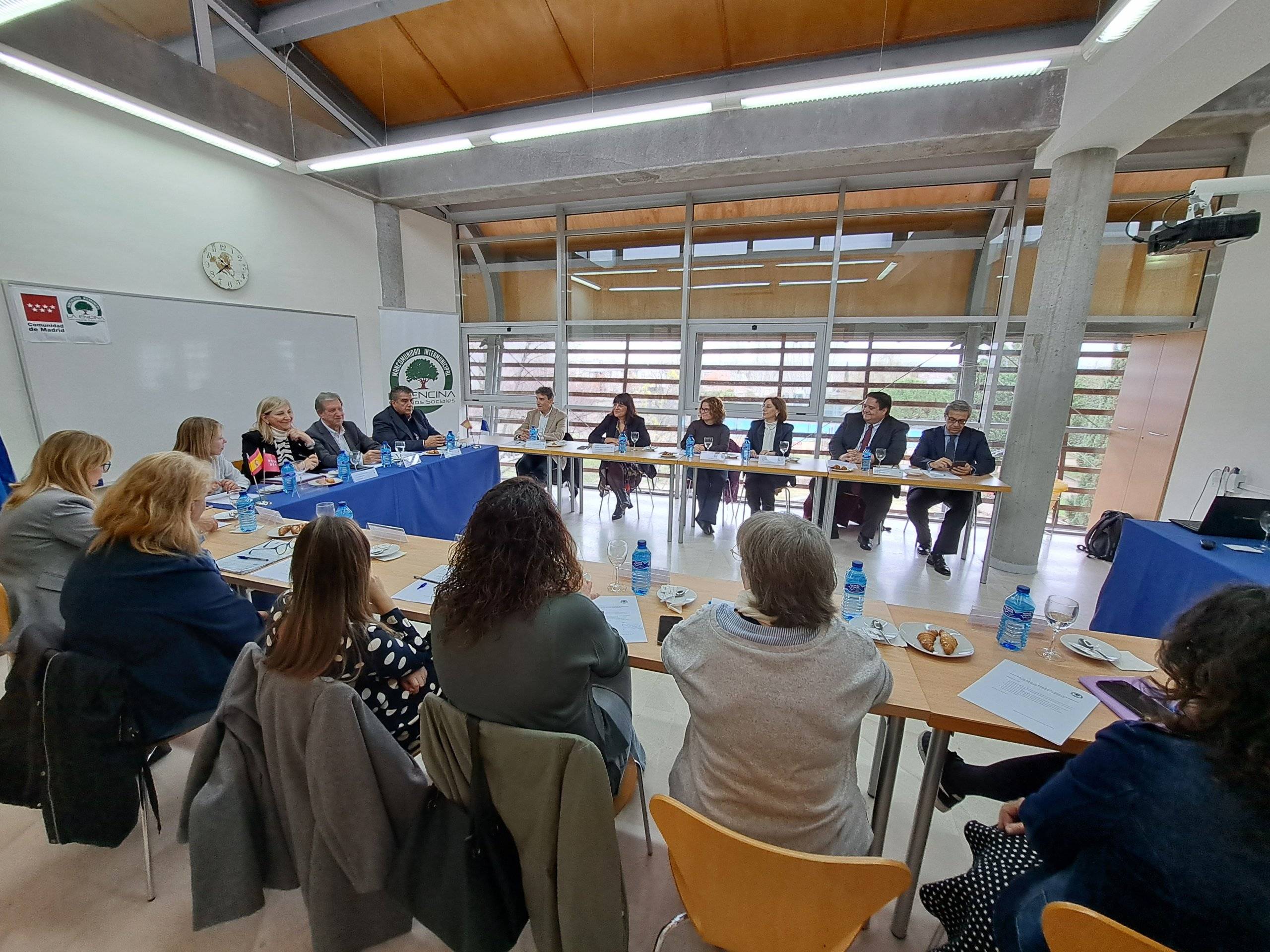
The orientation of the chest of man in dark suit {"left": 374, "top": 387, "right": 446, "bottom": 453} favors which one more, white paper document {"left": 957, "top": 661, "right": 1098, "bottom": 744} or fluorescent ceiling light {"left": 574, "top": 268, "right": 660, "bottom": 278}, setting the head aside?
the white paper document

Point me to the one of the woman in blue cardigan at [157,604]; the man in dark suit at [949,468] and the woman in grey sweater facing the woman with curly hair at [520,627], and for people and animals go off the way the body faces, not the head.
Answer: the man in dark suit

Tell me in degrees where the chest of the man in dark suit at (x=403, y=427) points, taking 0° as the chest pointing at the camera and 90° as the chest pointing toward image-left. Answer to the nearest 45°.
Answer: approximately 315°

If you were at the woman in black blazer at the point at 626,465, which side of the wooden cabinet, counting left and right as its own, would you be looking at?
front

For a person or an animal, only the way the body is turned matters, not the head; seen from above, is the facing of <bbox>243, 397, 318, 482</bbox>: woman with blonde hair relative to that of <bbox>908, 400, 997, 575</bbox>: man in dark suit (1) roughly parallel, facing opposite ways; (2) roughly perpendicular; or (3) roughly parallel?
roughly perpendicular

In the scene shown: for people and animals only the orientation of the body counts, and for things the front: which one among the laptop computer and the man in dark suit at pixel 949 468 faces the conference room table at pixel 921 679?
the man in dark suit

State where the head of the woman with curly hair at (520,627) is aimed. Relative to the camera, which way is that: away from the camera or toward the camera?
away from the camera

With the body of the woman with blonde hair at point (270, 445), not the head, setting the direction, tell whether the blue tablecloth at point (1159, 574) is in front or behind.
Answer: in front

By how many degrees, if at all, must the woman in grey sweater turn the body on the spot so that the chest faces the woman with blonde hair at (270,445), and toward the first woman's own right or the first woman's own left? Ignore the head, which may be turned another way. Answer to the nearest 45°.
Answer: approximately 45° to the first woman's own left

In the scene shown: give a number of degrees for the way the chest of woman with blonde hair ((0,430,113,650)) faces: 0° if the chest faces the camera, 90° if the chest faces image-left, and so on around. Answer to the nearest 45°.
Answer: approximately 225°

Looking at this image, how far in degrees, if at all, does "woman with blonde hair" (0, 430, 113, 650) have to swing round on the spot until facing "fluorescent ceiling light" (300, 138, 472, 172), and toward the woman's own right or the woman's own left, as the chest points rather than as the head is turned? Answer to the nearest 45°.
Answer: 0° — they already face it

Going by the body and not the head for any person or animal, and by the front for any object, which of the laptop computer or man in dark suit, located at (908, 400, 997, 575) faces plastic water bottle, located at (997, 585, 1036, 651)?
the man in dark suit

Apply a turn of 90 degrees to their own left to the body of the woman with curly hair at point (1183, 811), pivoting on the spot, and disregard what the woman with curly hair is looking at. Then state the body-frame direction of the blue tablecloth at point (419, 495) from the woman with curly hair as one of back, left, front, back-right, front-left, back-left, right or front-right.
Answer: front-right

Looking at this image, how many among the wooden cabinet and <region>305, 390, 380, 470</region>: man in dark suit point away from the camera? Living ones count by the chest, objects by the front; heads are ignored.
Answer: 0
